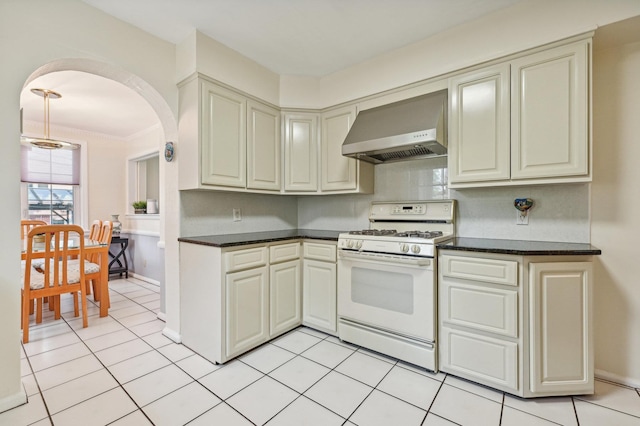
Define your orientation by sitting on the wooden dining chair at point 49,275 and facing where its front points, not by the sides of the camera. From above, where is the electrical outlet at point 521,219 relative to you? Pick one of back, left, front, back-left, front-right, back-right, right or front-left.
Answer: back-right

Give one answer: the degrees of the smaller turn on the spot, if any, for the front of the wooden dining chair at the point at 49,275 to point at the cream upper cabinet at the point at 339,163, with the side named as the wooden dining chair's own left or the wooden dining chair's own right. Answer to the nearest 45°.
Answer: approximately 135° to the wooden dining chair's own right

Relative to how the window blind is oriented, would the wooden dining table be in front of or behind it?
in front

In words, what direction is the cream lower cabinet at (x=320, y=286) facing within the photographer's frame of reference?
facing the viewer and to the left of the viewer

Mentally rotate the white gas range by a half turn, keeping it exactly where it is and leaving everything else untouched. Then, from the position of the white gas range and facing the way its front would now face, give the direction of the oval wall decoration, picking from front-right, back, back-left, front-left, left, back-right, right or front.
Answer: back-left

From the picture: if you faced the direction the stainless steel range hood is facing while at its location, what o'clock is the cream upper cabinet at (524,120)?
The cream upper cabinet is roughly at 8 o'clock from the stainless steel range hood.

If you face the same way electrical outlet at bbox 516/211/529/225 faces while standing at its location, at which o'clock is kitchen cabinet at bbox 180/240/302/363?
The kitchen cabinet is roughly at 2 o'clock from the electrical outlet.

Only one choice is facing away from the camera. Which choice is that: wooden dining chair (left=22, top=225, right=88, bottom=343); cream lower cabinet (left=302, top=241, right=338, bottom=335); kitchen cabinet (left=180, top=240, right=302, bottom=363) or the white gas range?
the wooden dining chair

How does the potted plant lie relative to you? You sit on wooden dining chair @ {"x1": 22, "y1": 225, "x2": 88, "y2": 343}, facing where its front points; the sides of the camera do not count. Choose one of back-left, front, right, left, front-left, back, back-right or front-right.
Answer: front-right

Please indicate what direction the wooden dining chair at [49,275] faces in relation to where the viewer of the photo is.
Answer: facing away from the viewer

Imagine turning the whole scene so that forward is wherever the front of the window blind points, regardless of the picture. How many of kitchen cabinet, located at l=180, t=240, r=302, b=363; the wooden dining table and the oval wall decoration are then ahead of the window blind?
3

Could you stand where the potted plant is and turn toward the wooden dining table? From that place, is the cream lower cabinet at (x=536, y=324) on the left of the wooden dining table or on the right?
left

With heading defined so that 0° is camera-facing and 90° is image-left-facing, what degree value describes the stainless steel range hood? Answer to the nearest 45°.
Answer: approximately 45°
